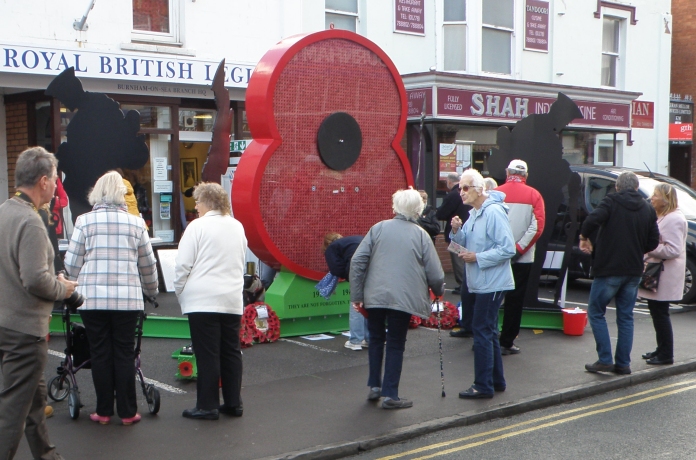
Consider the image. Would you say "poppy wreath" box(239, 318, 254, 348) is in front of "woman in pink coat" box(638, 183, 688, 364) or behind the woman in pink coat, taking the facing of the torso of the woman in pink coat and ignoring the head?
in front

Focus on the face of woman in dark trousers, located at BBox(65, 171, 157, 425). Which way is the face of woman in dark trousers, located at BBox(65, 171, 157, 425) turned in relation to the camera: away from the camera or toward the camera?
away from the camera

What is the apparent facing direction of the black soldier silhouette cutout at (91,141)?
to the viewer's left

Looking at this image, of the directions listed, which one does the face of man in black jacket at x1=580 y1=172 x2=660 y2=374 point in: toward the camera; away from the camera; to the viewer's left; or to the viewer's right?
away from the camera

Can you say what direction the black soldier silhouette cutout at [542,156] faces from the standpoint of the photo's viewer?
facing to the right of the viewer

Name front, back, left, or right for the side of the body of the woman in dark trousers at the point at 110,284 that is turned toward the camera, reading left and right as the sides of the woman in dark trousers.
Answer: back

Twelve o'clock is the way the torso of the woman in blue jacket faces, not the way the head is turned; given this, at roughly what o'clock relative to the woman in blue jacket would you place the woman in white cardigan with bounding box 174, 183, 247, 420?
The woman in white cardigan is roughly at 11 o'clock from the woman in blue jacket.

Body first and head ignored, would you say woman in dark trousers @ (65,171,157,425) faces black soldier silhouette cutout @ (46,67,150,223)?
yes

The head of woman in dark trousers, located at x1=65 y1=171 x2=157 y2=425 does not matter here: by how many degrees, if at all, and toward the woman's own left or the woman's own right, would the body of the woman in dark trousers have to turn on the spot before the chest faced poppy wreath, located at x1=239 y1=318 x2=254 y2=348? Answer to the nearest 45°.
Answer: approximately 45° to the woman's own right

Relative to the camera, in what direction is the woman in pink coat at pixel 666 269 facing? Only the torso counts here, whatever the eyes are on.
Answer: to the viewer's left

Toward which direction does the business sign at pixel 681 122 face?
toward the camera

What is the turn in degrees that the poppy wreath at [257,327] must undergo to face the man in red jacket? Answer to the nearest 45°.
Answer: approximately 90° to its left

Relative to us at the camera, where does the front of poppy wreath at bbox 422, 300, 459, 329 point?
facing the viewer

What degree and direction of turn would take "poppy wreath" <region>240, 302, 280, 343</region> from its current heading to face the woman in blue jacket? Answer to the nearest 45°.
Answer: approximately 45° to its left
